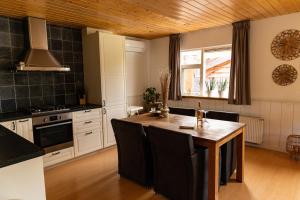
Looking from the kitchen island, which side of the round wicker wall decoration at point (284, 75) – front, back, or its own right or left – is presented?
front

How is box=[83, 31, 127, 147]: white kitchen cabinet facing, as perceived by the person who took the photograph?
facing the viewer and to the right of the viewer

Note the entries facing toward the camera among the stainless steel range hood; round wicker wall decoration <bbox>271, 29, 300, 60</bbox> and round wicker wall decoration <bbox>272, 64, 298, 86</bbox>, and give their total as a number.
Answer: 3

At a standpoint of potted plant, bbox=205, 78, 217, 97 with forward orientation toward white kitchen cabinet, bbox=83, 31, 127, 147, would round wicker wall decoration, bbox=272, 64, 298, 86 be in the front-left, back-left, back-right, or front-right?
back-left

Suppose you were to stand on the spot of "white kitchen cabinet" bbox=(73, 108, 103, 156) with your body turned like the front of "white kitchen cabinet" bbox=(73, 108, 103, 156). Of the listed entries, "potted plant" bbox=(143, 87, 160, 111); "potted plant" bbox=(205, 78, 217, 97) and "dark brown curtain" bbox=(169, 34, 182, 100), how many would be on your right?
0

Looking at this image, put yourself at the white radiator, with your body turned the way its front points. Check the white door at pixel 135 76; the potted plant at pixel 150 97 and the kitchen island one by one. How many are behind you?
0

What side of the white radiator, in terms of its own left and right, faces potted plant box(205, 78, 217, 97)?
right

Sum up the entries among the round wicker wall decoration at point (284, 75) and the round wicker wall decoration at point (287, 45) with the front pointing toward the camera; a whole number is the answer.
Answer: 2

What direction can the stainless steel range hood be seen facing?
toward the camera

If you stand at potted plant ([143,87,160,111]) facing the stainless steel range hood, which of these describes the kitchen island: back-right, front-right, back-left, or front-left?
front-left

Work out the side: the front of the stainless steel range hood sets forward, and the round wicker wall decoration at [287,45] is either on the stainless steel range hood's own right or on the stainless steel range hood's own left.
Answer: on the stainless steel range hood's own left

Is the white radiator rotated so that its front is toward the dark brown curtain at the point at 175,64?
no
